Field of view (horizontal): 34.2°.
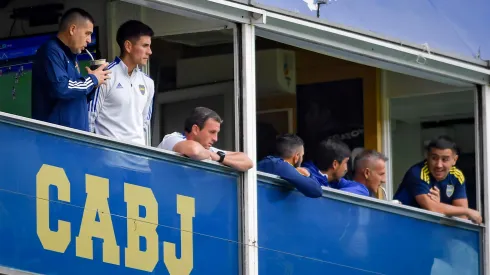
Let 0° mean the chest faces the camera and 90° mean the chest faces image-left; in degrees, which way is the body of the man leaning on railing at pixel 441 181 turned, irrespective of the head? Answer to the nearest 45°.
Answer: approximately 315°

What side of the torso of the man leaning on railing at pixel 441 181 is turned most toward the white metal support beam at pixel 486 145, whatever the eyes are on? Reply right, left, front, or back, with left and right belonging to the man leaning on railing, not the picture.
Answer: left

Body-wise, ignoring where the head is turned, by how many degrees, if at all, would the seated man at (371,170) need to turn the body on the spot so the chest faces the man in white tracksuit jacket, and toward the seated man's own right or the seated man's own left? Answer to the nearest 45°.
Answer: approximately 135° to the seated man's own right
